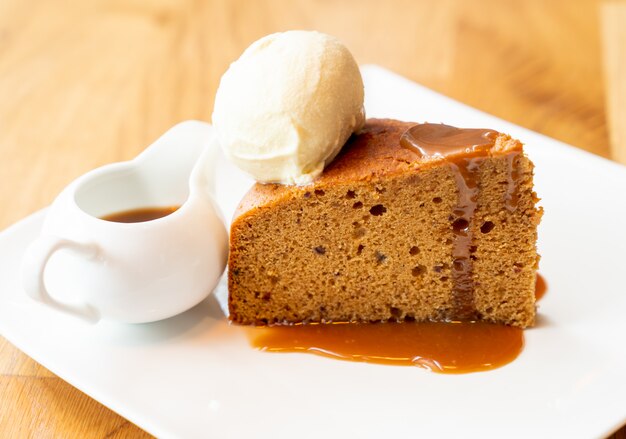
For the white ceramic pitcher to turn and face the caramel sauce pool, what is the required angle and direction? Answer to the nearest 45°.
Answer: approximately 45° to its right

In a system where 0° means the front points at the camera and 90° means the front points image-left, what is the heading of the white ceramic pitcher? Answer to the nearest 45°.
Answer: approximately 225°
